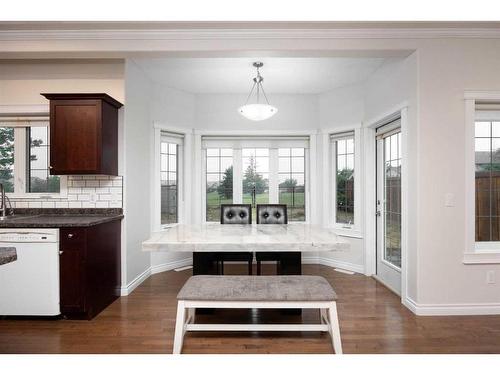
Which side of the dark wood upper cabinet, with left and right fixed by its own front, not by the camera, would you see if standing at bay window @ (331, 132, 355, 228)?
left

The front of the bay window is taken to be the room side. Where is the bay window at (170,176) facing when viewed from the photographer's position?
facing the viewer and to the right of the viewer

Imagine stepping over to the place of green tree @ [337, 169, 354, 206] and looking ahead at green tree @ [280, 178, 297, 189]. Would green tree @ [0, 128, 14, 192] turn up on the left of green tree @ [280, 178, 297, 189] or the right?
left

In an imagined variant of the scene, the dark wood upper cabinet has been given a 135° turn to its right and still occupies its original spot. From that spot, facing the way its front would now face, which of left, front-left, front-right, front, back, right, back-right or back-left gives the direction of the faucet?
front

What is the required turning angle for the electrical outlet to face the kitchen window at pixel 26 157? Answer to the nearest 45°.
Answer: approximately 45° to its right

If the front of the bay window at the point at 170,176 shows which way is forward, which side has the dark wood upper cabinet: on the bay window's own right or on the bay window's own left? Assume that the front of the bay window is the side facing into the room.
on the bay window's own right

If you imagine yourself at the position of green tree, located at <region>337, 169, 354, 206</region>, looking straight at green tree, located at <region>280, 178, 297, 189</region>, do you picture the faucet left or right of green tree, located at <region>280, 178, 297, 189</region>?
left

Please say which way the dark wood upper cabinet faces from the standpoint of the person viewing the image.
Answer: facing the viewer
